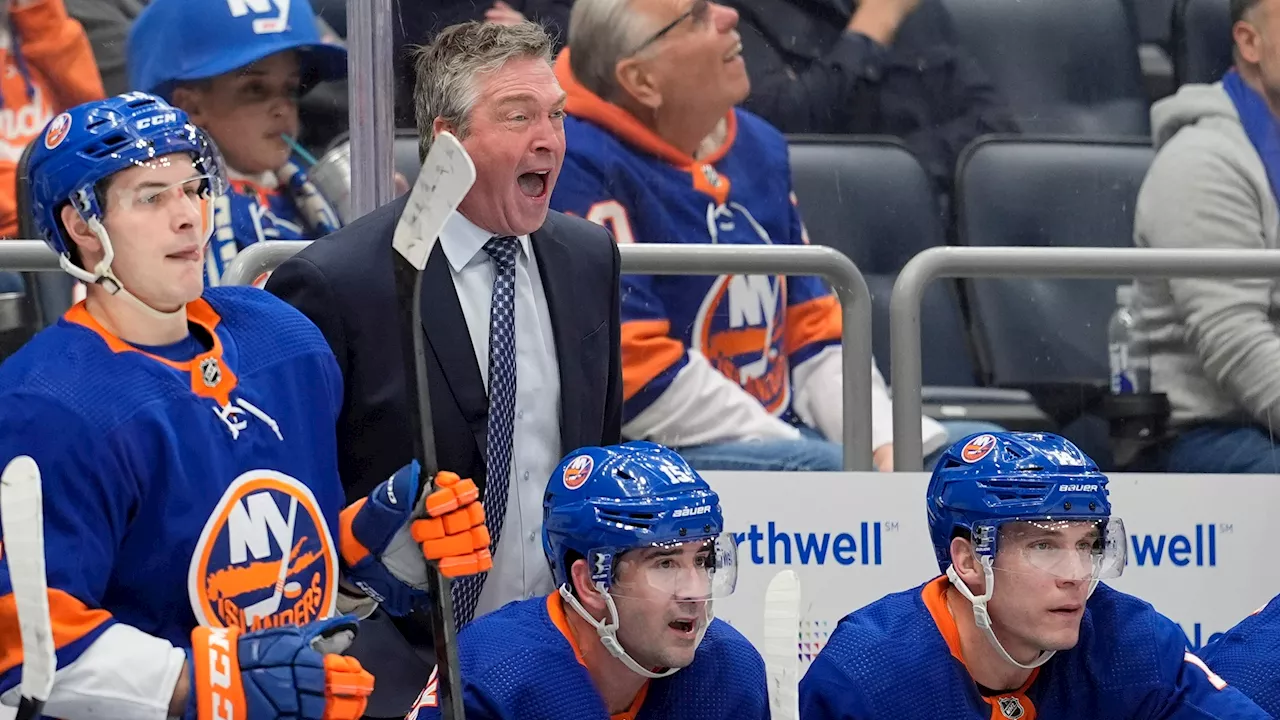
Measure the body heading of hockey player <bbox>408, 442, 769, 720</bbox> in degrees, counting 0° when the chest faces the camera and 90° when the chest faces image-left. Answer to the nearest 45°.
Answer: approximately 315°

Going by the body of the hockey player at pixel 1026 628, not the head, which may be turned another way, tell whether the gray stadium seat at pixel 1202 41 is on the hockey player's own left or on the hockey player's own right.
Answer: on the hockey player's own left

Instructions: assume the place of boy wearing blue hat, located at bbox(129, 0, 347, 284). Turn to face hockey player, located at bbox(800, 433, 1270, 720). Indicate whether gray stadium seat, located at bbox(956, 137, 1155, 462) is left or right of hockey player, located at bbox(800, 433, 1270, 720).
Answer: left

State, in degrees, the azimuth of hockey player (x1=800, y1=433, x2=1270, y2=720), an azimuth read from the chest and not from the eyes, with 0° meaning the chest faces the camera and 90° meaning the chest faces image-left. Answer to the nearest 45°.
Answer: approximately 315°

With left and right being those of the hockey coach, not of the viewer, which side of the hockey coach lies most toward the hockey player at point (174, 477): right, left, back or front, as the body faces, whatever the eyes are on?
right

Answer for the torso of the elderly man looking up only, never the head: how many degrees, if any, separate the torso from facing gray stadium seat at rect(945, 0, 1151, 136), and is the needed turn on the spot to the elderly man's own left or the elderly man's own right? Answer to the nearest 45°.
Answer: approximately 90° to the elderly man's own left

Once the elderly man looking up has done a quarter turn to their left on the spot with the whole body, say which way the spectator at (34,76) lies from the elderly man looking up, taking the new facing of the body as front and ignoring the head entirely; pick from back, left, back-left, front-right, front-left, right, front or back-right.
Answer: back-left

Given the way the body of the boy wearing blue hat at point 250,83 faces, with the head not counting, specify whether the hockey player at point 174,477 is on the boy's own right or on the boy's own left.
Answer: on the boy's own right

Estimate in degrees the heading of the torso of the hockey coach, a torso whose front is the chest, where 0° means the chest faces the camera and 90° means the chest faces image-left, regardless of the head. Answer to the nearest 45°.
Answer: approximately 315°
